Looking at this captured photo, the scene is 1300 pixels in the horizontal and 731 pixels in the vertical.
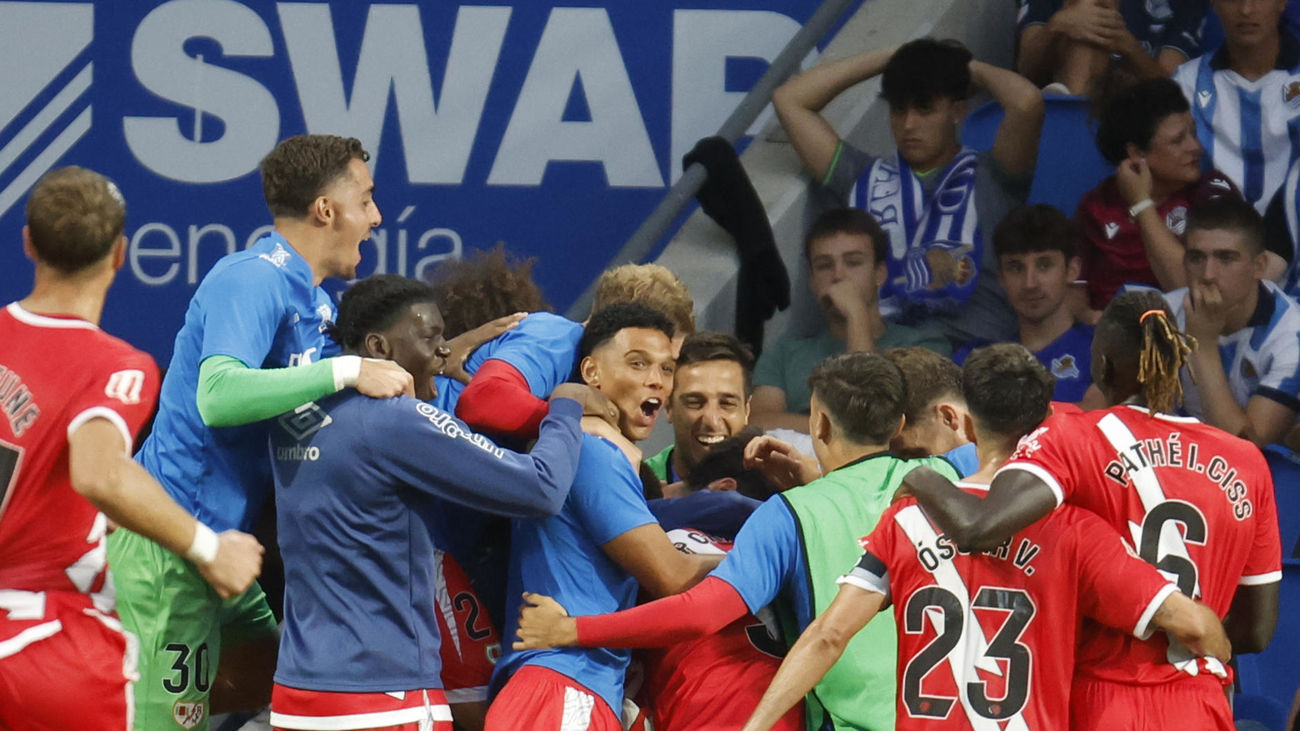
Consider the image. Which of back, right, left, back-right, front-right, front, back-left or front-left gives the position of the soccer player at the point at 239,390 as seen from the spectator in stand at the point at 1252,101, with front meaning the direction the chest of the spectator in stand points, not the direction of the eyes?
front-right

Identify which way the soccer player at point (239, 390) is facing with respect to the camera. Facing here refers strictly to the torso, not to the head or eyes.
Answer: to the viewer's right

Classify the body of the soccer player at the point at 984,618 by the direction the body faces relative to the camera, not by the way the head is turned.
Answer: away from the camera

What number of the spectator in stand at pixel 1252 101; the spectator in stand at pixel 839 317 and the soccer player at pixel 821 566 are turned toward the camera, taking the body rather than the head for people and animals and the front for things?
2

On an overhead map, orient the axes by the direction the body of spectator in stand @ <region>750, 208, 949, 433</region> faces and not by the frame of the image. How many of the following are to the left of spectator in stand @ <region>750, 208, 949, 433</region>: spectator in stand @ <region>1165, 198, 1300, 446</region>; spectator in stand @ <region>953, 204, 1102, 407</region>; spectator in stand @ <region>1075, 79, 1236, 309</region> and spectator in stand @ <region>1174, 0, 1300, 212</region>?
4

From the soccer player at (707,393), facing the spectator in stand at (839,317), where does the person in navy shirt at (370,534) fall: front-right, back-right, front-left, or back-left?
back-left
